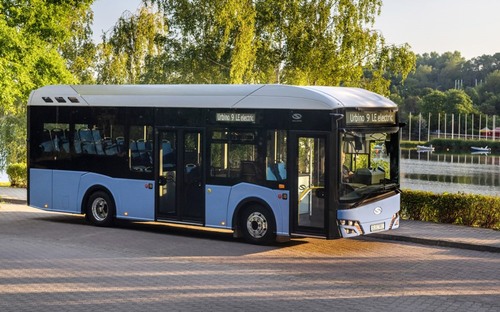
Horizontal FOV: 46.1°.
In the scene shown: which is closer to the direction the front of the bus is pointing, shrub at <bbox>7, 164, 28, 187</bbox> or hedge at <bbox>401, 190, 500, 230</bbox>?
the hedge

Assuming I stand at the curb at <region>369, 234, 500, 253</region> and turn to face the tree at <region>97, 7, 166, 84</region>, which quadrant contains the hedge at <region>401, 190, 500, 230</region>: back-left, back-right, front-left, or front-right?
front-right

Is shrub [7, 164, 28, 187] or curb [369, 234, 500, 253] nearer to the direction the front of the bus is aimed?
the curb

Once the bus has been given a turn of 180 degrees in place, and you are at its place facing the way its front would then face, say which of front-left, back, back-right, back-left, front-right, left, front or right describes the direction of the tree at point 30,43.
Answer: front

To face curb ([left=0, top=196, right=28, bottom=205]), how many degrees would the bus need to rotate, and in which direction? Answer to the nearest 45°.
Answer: approximately 180°

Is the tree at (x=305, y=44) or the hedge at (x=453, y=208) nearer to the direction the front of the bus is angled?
the hedge

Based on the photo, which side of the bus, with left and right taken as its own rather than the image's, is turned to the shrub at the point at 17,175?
back

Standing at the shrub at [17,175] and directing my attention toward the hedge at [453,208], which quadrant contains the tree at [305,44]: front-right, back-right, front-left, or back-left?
front-left

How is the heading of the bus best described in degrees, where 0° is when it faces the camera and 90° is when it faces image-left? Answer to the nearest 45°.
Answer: approximately 315°

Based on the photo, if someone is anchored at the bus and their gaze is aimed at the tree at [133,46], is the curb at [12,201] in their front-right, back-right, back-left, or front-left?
front-left

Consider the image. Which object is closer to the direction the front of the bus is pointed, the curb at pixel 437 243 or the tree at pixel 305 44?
the curb

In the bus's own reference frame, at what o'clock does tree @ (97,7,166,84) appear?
The tree is roughly at 7 o'clock from the bus.

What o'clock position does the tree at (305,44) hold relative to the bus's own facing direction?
The tree is roughly at 8 o'clock from the bus.

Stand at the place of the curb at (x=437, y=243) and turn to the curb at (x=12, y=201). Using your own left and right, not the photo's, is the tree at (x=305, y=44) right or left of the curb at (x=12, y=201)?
right
